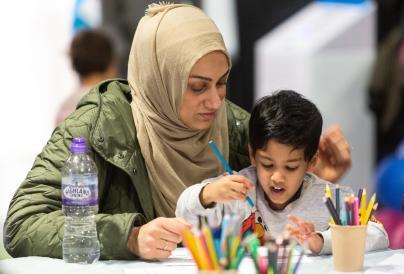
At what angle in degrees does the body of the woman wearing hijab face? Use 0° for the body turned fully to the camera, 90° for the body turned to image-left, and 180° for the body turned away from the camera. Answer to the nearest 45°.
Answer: approximately 315°

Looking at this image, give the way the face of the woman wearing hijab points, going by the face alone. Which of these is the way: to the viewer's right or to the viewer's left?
to the viewer's right

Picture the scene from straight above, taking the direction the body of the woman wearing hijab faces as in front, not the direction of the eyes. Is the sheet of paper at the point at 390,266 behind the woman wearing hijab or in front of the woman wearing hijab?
in front

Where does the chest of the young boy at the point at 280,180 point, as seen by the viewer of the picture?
toward the camera

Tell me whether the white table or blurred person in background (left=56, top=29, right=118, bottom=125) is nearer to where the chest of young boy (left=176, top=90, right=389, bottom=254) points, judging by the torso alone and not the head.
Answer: the white table

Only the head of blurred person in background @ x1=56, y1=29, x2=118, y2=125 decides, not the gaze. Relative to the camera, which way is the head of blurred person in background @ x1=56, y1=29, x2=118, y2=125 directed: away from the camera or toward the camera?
away from the camera

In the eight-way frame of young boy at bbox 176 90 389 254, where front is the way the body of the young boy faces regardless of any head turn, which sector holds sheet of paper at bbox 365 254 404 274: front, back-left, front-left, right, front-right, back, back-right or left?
front-left

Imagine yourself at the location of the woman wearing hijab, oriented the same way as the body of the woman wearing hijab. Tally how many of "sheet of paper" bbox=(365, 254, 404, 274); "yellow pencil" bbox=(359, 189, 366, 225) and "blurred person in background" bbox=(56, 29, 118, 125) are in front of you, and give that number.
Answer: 2

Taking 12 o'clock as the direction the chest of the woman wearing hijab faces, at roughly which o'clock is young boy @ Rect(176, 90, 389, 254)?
The young boy is roughly at 11 o'clock from the woman wearing hijab.

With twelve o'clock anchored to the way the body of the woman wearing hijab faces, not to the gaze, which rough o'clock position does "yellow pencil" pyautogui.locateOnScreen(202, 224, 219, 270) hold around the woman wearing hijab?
The yellow pencil is roughly at 1 o'clock from the woman wearing hijab.

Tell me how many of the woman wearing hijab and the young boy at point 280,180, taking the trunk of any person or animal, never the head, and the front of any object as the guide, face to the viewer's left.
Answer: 0

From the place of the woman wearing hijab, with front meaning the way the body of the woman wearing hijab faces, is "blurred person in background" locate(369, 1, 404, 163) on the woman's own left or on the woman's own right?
on the woman's own left

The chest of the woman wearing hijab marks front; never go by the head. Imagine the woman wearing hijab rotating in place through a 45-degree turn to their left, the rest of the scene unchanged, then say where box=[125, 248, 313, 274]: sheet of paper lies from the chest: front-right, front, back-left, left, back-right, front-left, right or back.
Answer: right
